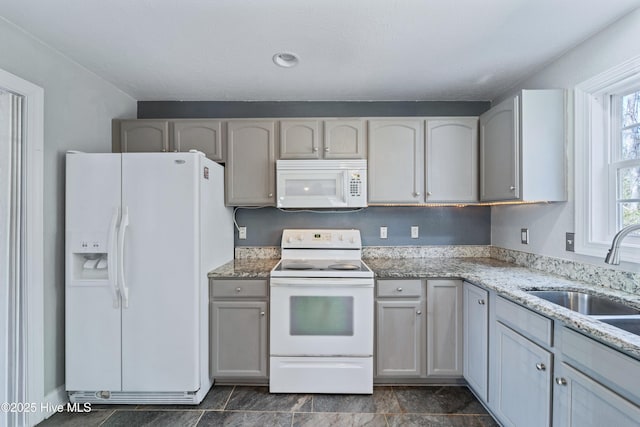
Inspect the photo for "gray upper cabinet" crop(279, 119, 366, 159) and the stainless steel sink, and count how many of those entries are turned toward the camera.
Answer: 1

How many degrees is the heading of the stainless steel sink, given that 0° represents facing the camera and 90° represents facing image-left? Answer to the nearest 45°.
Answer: approximately 90°

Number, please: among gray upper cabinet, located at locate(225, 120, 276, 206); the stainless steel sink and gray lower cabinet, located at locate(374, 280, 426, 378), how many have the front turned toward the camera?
2

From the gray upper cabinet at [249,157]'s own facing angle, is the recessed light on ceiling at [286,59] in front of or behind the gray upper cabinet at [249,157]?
in front

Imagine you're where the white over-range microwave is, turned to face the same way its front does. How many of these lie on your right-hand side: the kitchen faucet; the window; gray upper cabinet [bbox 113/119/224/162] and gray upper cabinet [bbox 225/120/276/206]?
2

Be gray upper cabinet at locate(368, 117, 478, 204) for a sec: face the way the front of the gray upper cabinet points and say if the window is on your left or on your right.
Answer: on your left

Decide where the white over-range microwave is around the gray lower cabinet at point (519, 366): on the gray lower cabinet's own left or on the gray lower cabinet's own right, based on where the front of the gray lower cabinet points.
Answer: on the gray lower cabinet's own right

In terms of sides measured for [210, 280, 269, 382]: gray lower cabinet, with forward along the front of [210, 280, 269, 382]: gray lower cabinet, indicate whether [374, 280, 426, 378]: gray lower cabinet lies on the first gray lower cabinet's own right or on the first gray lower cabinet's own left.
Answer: on the first gray lower cabinet's own left

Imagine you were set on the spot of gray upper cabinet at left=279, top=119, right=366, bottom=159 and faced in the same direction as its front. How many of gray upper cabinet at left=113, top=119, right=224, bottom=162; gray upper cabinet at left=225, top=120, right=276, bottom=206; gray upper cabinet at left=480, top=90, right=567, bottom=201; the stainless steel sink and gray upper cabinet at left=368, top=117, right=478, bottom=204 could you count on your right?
2

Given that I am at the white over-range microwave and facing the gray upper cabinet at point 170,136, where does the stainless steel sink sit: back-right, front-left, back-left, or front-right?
back-left
